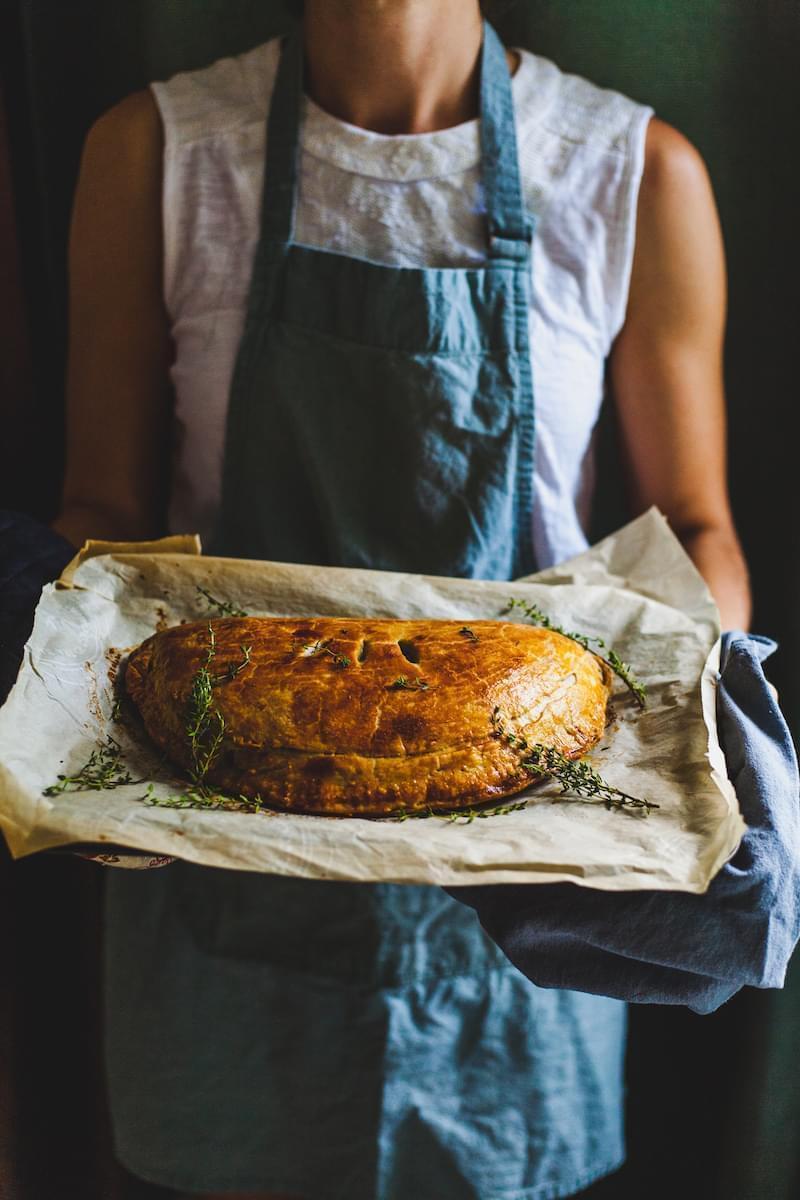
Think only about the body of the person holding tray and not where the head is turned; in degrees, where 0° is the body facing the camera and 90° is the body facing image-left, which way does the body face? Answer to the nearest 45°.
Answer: approximately 0°
